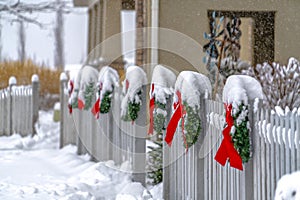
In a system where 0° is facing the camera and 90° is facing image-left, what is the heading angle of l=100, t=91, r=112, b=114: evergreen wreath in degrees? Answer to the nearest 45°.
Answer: approximately 45°

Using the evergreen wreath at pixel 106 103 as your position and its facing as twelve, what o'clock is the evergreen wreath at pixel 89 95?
the evergreen wreath at pixel 89 95 is roughly at 4 o'clock from the evergreen wreath at pixel 106 103.

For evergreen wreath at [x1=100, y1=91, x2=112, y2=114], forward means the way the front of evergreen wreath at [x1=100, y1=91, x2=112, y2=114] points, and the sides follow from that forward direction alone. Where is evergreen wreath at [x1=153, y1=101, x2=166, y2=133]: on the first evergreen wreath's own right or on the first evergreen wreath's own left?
on the first evergreen wreath's own left

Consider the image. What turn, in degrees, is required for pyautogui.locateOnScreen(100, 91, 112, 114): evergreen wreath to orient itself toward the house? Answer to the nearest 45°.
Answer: approximately 180°

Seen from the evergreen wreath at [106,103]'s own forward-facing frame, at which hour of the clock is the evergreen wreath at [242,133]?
the evergreen wreath at [242,133] is roughly at 10 o'clock from the evergreen wreath at [106,103].

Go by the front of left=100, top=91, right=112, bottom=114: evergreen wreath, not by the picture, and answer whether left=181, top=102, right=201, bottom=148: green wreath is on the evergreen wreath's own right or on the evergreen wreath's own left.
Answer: on the evergreen wreath's own left

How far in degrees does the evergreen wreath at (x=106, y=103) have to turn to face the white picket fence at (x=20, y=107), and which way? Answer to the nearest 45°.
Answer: approximately 90° to its right

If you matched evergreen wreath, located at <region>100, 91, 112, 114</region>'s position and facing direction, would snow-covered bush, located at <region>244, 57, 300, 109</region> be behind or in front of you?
behind
